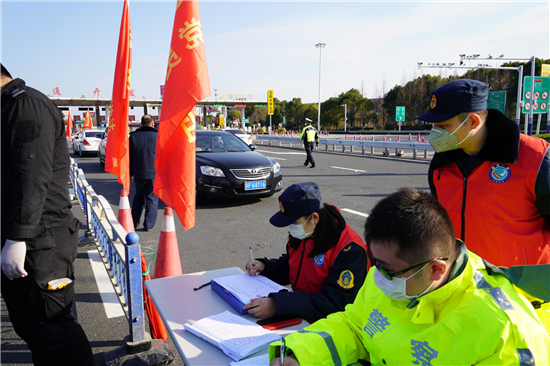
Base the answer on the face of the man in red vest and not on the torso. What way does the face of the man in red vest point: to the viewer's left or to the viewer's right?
to the viewer's left

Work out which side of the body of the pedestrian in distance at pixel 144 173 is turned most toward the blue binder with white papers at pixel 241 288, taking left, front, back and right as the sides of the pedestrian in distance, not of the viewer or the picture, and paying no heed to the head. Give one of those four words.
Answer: back

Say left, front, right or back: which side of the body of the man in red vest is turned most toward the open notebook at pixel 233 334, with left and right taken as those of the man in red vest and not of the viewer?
front

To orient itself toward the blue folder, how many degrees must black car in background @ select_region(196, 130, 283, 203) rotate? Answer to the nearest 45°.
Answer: approximately 45° to its right

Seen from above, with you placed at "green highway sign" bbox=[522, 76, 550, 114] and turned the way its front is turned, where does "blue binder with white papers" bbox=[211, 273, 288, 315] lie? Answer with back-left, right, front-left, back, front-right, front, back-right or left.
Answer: front

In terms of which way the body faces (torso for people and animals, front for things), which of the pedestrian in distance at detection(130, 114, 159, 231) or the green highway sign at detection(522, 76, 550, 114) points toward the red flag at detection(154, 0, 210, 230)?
the green highway sign

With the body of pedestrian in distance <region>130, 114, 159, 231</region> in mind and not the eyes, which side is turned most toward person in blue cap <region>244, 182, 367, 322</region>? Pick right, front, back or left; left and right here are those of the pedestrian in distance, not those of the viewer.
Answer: back

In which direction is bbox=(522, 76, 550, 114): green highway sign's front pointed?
toward the camera

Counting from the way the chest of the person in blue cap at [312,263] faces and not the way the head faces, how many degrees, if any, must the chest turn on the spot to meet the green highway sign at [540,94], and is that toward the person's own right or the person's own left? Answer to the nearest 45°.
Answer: approximately 180°

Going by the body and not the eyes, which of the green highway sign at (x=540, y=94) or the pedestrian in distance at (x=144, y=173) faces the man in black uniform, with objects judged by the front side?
the green highway sign

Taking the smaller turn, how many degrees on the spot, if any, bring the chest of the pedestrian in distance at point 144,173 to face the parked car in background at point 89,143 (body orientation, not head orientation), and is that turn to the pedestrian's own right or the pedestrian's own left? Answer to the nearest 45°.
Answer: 0° — they already face it

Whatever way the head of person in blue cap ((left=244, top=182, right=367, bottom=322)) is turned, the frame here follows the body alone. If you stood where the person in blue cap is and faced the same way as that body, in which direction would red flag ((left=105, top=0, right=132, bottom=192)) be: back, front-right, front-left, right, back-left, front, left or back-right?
right

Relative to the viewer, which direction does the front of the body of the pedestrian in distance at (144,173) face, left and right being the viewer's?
facing away from the viewer

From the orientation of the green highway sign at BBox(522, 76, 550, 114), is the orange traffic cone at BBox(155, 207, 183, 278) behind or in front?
in front
